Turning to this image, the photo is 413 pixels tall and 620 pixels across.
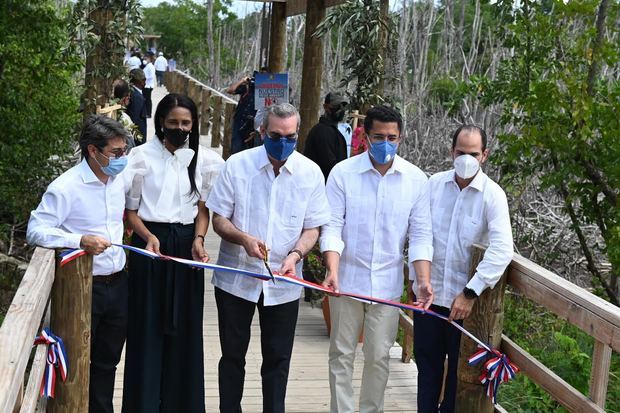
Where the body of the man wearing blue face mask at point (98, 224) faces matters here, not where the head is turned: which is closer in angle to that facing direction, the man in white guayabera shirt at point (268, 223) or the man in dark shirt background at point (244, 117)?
the man in white guayabera shirt

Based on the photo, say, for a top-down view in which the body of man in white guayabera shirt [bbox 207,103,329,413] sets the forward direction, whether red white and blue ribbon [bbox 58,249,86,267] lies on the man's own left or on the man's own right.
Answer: on the man's own right

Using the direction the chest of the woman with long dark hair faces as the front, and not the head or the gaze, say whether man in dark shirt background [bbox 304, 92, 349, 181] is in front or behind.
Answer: behind

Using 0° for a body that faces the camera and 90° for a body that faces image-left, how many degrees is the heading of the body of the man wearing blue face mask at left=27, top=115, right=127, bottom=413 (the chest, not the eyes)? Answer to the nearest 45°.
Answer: approximately 315°

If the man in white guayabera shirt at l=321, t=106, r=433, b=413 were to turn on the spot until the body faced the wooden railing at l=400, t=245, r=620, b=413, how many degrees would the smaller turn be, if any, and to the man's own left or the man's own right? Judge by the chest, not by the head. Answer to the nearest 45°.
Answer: approximately 45° to the man's own left

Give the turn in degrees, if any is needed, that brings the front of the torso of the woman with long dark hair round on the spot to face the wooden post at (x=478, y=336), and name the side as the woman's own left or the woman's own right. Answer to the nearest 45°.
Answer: approximately 90° to the woman's own left

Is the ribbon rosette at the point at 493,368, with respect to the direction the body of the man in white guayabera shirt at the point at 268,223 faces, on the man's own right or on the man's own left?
on the man's own left
